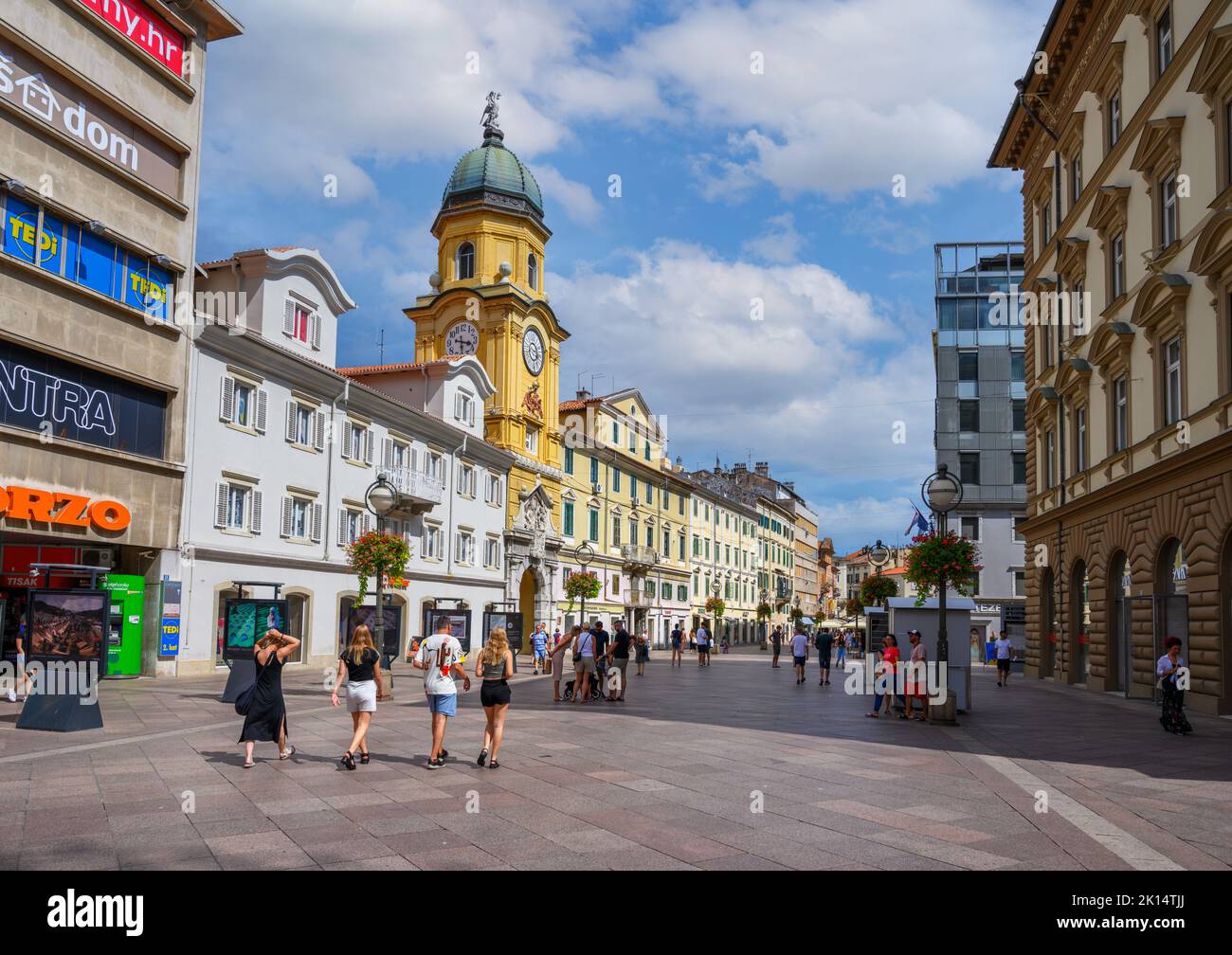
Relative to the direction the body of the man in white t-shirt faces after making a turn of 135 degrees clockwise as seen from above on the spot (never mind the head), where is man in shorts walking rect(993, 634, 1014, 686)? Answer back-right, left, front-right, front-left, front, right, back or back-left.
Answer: left

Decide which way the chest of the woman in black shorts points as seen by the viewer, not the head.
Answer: away from the camera

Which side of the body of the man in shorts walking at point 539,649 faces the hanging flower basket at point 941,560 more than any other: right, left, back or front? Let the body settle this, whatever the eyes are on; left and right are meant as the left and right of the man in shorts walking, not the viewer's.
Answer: front

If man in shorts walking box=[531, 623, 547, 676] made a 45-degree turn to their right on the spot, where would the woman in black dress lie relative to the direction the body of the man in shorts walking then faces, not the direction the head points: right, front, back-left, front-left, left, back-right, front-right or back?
front-left

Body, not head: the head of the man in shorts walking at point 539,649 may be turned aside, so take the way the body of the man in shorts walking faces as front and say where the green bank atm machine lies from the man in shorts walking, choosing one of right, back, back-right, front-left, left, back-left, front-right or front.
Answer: front-right

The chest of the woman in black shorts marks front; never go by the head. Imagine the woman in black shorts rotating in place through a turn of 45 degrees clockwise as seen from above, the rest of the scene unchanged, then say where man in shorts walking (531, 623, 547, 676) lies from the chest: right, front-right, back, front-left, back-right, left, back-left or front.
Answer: front-left

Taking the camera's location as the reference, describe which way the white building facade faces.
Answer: facing the viewer and to the right of the viewer

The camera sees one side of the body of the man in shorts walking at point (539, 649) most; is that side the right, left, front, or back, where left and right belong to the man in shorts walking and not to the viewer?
front

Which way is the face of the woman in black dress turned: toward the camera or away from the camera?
away from the camera

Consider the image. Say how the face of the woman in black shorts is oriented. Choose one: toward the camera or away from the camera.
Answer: away from the camera

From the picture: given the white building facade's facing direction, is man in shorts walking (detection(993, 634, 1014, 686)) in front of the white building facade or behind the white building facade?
in front

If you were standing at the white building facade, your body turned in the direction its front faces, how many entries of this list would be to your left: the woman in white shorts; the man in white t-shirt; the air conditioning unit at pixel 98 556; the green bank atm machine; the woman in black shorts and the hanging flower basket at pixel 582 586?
1

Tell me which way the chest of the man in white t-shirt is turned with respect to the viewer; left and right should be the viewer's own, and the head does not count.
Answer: facing away from the viewer

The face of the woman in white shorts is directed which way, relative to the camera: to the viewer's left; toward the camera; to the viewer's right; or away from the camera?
away from the camera

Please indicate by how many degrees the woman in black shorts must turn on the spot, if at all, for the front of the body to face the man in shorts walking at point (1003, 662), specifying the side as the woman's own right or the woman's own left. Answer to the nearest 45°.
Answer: approximately 45° to the woman's own right

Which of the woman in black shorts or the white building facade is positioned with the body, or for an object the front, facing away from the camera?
the woman in black shorts
